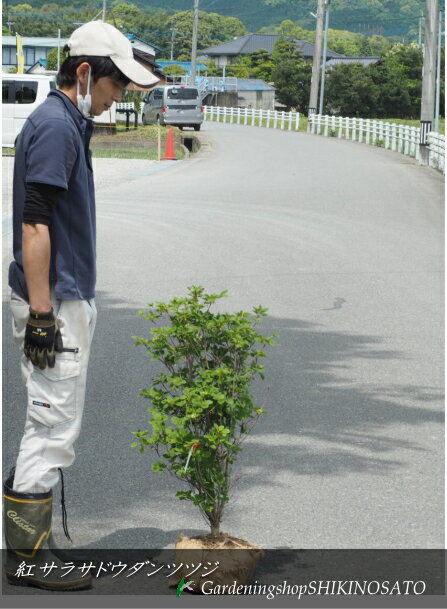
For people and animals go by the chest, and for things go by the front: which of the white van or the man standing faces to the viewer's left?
the white van

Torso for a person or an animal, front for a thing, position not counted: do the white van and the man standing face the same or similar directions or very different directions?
very different directions

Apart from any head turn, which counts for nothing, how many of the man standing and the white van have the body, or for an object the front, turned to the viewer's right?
1

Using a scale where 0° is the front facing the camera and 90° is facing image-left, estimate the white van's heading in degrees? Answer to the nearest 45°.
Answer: approximately 90°

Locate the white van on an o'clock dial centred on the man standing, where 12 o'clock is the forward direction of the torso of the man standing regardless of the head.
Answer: The white van is roughly at 9 o'clock from the man standing.

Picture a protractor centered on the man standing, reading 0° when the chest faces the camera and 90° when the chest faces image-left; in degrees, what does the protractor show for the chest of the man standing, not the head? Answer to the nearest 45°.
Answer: approximately 270°

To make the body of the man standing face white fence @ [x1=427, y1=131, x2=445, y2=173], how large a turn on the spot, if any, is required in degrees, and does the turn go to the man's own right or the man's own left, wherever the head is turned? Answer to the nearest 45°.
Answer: approximately 90° to the man's own left

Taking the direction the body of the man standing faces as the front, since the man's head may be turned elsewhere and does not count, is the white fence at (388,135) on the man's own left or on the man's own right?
on the man's own left

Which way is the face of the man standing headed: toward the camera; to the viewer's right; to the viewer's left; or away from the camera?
to the viewer's right

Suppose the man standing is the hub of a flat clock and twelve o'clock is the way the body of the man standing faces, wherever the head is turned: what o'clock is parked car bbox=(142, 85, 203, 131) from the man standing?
The parked car is roughly at 9 o'clock from the man standing.
